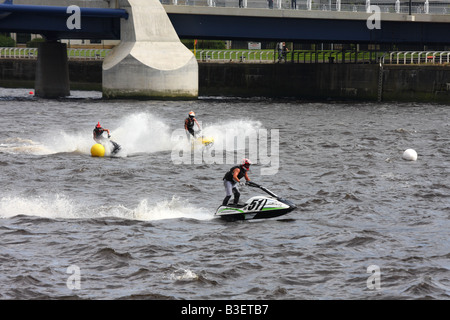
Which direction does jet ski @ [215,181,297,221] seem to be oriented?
to the viewer's right

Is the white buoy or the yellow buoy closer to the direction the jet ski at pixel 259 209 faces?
the white buoy

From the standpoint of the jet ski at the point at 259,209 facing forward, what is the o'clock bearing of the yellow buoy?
The yellow buoy is roughly at 8 o'clock from the jet ski.

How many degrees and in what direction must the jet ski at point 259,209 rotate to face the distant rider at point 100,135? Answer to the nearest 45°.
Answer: approximately 135° to its left

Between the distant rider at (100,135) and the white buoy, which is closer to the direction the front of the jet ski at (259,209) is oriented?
the white buoy

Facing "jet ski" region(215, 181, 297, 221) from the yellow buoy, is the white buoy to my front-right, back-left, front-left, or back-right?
front-left

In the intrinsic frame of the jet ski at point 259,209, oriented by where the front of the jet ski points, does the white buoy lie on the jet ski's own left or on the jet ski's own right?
on the jet ski's own left

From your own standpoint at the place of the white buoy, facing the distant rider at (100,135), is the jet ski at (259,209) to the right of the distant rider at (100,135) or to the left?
left
